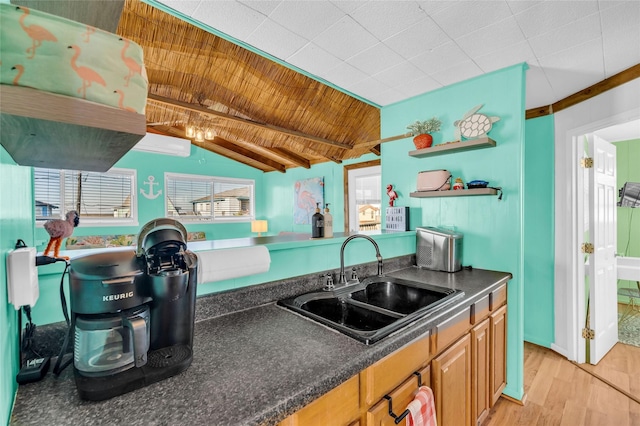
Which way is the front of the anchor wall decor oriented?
toward the camera

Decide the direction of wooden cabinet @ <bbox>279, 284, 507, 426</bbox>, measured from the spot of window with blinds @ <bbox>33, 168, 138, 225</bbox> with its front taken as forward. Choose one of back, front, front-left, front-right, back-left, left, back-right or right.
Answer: front

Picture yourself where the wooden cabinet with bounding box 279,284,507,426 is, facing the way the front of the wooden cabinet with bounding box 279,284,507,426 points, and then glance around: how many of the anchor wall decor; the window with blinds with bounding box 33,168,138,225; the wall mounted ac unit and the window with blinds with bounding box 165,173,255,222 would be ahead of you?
0

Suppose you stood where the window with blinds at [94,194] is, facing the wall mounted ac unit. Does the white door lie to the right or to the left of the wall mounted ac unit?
right

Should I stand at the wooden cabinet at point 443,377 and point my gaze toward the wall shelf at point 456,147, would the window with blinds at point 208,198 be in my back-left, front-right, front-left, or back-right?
front-left

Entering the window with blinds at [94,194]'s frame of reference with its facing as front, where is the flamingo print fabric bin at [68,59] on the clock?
The flamingo print fabric bin is roughly at 12 o'clock from the window with blinds.

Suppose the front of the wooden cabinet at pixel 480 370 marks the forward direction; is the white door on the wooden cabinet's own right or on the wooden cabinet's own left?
on the wooden cabinet's own left

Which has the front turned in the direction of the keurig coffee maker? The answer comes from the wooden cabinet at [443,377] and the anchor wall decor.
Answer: the anchor wall decor

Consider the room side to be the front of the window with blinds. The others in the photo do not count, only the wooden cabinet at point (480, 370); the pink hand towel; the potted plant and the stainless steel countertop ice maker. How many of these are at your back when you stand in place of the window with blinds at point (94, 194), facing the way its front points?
0

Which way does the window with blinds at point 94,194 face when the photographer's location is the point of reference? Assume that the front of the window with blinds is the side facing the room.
facing the viewer

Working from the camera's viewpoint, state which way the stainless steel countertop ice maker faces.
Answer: facing the viewer and to the left of the viewer

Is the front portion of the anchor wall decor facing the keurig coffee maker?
yes

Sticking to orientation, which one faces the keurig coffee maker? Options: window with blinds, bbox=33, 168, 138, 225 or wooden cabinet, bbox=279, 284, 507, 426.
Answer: the window with blinds

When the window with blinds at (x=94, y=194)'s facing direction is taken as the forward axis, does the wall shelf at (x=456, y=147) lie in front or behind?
in front

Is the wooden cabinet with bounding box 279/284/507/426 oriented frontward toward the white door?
no

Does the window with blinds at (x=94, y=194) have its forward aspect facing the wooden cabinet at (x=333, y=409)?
yes

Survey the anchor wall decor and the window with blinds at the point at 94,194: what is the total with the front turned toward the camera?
2

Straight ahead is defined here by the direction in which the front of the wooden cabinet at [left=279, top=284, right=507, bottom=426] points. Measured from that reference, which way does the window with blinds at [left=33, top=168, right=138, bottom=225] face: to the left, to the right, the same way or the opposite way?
the same way
